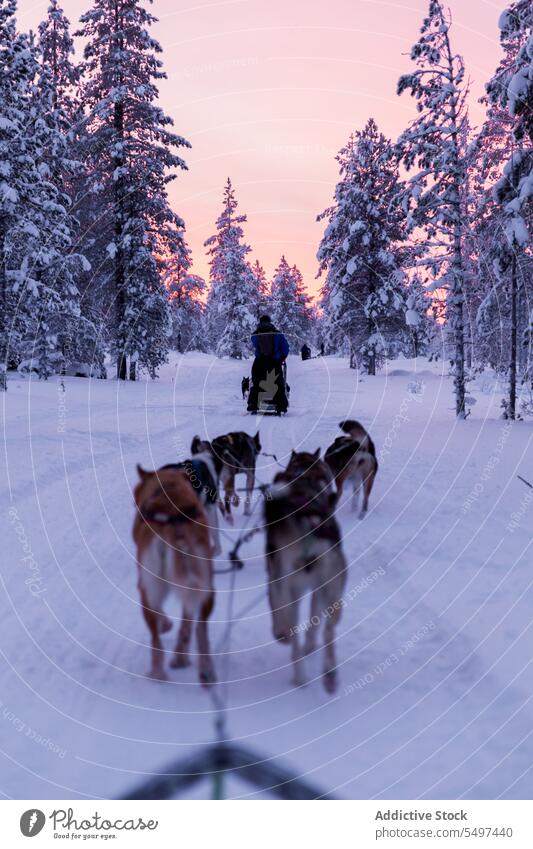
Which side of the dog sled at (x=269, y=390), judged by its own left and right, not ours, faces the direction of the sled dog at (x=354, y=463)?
back

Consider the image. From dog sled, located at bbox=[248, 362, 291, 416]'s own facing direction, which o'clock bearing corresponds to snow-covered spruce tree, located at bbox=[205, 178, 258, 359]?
The snow-covered spruce tree is roughly at 12 o'clock from the dog sled.

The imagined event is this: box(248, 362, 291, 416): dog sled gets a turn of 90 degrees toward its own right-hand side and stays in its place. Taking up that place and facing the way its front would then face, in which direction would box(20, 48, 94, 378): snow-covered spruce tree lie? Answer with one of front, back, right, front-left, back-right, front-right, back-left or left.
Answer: back-left

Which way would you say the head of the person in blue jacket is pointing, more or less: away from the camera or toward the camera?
away from the camera

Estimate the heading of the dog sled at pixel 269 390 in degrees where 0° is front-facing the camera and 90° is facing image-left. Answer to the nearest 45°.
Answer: approximately 180°

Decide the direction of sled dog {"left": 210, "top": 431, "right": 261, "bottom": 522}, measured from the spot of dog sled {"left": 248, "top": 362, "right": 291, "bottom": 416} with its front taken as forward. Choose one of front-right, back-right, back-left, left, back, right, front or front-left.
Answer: back

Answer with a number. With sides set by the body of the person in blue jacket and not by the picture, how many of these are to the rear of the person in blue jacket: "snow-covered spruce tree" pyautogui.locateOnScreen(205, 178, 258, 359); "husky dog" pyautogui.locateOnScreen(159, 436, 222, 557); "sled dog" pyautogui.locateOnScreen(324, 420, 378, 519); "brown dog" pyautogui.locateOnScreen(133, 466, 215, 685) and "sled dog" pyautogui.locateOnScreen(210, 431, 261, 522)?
4

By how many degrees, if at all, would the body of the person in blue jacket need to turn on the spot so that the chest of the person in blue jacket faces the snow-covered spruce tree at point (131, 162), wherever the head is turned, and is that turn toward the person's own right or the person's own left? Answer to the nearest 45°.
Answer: approximately 45° to the person's own left

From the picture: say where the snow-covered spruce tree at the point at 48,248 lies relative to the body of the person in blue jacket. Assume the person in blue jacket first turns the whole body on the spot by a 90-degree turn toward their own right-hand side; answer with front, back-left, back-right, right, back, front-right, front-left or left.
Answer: back-left

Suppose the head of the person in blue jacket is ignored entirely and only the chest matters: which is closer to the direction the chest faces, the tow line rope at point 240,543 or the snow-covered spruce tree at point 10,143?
the snow-covered spruce tree

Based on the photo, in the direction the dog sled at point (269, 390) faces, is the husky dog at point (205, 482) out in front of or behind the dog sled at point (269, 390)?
behind

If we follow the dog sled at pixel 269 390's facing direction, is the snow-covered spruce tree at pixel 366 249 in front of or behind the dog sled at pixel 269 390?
in front

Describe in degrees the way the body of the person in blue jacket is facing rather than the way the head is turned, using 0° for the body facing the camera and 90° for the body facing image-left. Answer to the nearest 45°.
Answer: approximately 180°

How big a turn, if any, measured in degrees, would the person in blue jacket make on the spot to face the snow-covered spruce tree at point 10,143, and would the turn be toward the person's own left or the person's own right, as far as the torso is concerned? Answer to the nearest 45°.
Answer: approximately 90° to the person's own left
